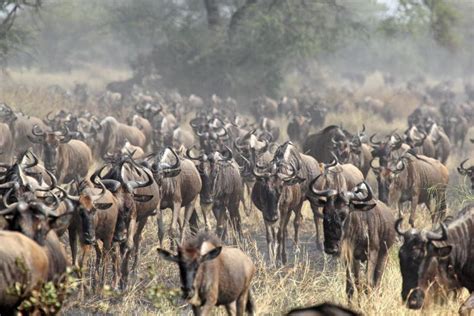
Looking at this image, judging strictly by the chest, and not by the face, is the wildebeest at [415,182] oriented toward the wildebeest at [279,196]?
yes

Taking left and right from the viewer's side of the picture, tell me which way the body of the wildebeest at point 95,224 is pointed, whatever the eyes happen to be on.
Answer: facing the viewer and to the left of the viewer

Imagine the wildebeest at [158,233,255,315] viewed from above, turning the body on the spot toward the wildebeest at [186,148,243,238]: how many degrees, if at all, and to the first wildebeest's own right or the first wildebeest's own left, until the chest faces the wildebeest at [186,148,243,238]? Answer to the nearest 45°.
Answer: approximately 135° to the first wildebeest's own right

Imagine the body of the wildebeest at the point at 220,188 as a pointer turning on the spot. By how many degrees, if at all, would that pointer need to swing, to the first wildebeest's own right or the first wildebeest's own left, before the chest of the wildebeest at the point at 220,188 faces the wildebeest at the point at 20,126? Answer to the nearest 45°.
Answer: approximately 90° to the first wildebeest's own right

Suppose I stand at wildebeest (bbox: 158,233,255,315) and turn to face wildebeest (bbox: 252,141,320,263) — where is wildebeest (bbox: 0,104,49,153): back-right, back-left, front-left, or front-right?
front-left

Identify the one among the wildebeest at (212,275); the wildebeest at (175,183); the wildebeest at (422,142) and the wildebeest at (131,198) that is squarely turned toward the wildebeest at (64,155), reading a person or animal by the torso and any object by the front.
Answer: the wildebeest at (422,142)

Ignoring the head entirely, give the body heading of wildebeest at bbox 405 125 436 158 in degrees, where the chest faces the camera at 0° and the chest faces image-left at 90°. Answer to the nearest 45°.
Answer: approximately 45°

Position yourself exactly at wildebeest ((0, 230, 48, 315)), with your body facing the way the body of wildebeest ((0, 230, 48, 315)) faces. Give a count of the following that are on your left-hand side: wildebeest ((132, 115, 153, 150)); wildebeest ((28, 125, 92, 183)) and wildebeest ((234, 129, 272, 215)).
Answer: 0

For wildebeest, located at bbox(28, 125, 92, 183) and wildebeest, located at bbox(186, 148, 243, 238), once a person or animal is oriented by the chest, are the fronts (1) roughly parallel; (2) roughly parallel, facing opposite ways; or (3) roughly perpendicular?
roughly parallel

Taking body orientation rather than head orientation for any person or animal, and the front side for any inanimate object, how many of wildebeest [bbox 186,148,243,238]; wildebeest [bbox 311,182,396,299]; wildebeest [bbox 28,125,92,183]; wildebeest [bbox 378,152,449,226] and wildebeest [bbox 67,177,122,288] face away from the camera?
0

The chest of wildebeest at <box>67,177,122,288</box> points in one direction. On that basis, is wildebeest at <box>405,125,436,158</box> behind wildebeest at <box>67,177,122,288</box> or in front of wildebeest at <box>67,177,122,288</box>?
behind

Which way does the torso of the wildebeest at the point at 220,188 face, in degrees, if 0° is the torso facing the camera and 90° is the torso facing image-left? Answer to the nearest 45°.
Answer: approximately 45°
